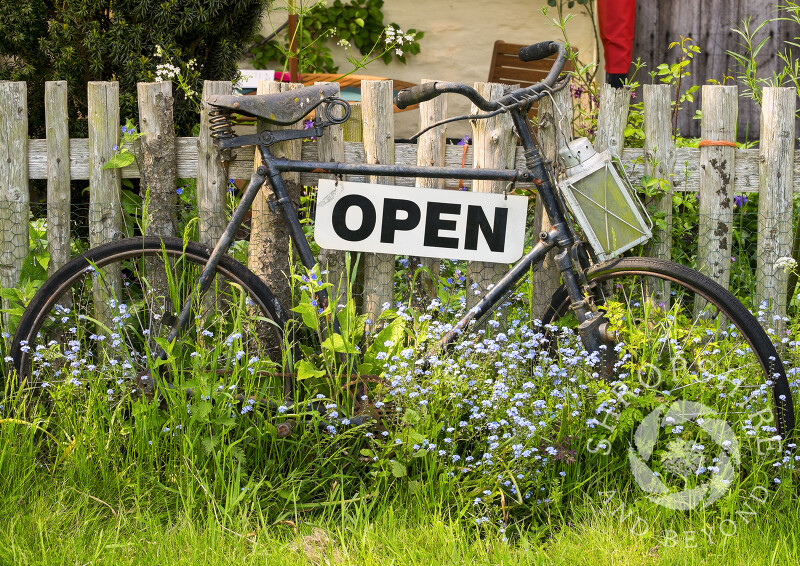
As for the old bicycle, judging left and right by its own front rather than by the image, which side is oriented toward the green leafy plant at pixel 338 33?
left

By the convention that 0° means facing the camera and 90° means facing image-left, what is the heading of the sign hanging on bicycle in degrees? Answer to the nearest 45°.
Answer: approximately 0°

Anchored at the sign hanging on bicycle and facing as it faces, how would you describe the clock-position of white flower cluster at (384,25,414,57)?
The white flower cluster is roughly at 6 o'clock from the sign hanging on bicycle.

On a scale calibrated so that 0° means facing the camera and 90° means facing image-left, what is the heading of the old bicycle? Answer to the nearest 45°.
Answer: approximately 270°

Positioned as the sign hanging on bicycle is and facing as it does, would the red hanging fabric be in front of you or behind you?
behind

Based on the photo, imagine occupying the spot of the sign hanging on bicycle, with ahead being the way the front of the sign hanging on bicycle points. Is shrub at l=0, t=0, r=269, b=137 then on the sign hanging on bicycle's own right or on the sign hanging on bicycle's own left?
on the sign hanging on bicycle's own right
